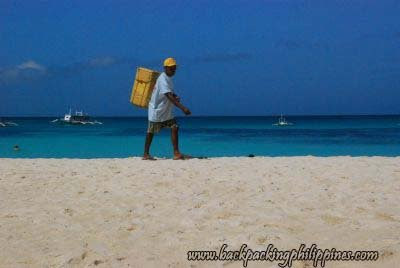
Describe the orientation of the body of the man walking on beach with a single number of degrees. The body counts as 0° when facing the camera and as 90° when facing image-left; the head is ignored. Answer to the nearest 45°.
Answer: approximately 270°
